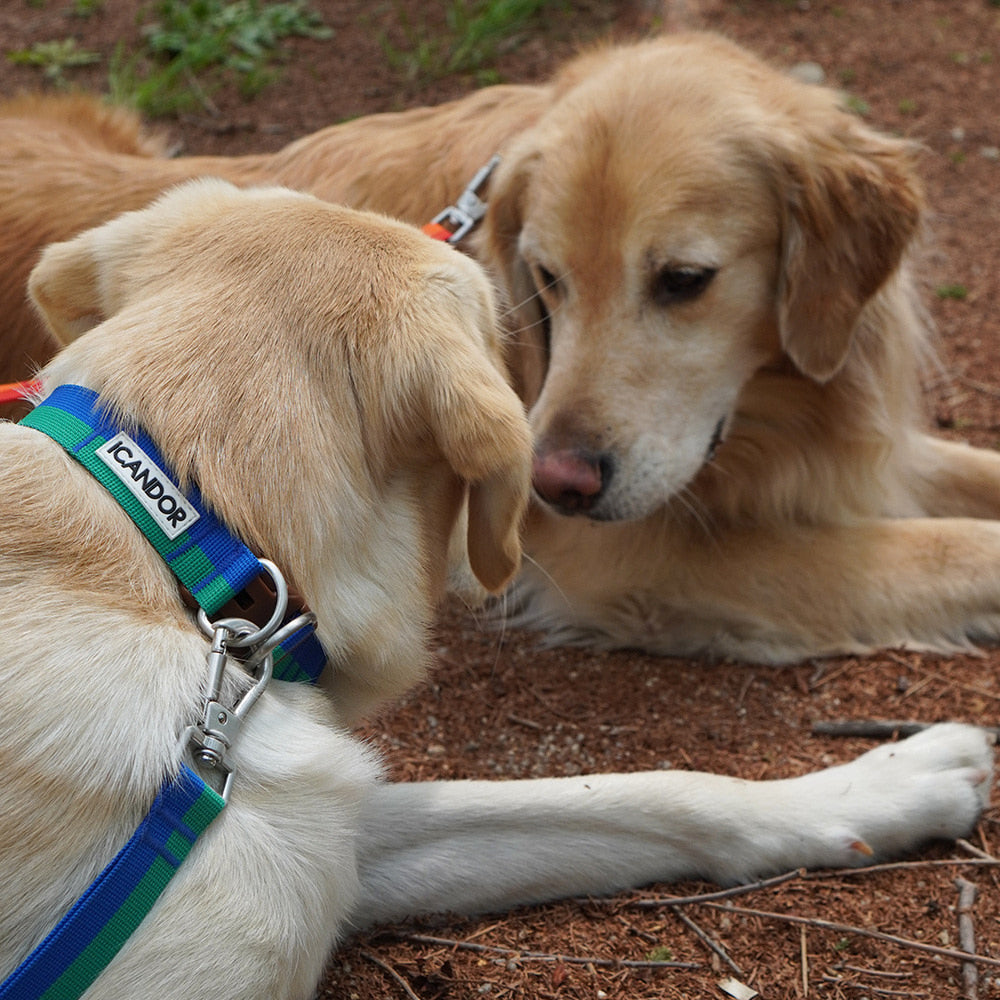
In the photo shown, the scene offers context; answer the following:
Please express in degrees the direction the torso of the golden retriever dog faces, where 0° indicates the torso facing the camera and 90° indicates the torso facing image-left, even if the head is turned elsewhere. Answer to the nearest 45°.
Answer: approximately 315°

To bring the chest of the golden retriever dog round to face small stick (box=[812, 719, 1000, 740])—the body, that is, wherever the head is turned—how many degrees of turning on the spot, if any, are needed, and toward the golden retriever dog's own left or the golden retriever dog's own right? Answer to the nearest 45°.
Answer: approximately 45° to the golden retriever dog's own right

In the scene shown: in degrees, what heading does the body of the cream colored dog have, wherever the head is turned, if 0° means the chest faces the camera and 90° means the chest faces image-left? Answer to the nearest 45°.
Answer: approximately 225°

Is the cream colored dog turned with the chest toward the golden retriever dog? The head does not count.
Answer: yes

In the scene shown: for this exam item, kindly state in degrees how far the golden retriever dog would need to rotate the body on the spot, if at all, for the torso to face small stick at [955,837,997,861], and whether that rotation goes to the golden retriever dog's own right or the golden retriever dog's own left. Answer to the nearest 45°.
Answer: approximately 45° to the golden retriever dog's own right

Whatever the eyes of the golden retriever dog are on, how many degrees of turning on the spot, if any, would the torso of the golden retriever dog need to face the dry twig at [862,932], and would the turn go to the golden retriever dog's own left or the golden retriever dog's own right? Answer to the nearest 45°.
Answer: approximately 45° to the golden retriever dog's own right

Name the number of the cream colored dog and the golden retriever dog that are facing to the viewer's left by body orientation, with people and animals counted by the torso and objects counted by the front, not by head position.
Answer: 0
